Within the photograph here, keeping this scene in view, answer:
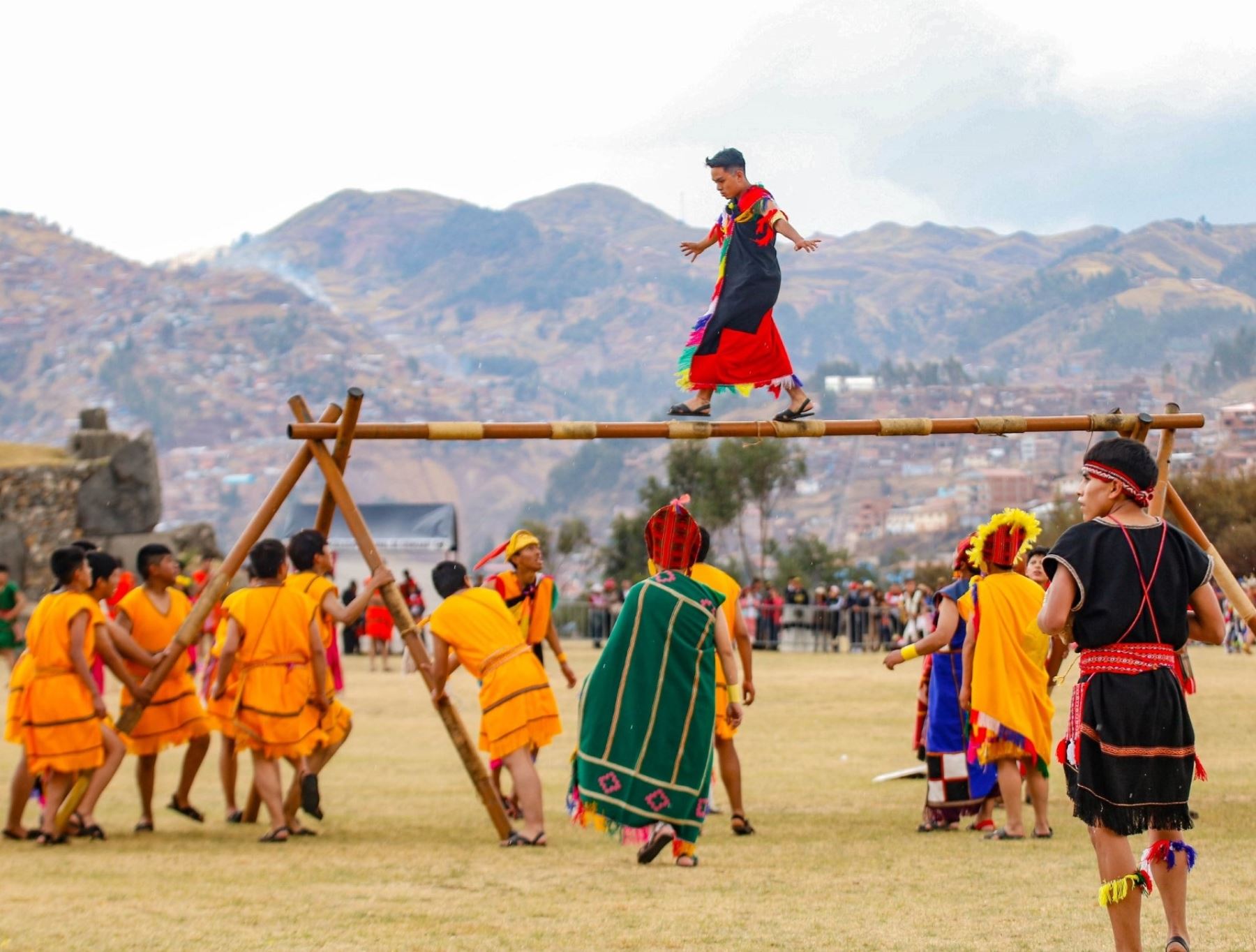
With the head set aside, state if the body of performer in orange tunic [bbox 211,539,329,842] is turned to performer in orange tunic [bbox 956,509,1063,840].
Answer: no

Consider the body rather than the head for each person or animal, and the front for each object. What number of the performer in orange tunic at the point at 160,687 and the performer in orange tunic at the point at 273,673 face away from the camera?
1

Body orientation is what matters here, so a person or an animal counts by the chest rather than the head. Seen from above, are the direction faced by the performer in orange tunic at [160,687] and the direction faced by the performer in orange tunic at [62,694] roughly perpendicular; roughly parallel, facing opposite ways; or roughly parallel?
roughly perpendicular

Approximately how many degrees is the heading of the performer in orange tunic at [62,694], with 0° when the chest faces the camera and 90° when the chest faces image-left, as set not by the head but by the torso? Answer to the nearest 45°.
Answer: approximately 225°

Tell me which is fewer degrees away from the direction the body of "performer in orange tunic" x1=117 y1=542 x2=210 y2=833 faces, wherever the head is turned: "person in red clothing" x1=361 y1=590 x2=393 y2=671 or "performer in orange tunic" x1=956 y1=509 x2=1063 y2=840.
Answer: the performer in orange tunic

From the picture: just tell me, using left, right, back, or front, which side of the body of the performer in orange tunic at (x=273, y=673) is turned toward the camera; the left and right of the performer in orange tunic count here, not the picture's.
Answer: back

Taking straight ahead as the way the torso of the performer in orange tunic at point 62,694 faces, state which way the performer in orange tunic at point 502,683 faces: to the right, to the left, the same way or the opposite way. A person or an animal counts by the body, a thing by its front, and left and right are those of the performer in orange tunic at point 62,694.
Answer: to the left
